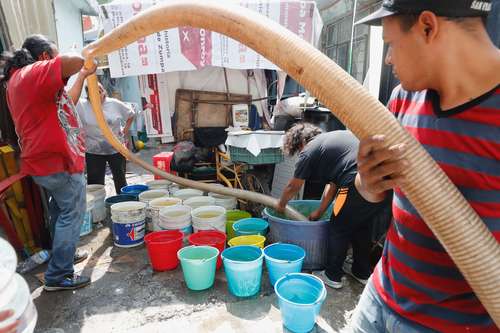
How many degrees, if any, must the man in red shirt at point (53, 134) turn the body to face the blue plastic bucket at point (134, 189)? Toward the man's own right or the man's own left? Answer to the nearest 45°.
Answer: approximately 45° to the man's own left

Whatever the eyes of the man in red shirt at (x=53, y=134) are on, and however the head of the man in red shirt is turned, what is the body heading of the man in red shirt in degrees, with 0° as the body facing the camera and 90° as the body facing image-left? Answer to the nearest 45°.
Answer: approximately 270°

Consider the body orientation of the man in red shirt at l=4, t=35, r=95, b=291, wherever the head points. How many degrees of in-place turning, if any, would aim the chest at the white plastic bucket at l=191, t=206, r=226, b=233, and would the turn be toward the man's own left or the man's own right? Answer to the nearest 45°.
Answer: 0° — they already face it

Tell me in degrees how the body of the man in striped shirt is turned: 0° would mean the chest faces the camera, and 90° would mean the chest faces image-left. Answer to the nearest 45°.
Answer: approximately 45°

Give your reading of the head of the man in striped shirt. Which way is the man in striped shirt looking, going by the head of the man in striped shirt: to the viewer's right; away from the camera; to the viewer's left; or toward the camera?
to the viewer's left

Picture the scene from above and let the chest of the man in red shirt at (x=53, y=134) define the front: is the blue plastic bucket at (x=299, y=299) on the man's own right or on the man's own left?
on the man's own right

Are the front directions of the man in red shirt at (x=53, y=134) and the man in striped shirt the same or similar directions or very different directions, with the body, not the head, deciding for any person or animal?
very different directions

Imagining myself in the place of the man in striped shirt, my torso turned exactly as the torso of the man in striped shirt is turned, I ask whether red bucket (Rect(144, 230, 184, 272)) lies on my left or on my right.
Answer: on my right

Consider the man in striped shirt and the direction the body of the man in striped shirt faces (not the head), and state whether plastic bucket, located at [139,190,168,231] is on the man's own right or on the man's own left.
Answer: on the man's own right

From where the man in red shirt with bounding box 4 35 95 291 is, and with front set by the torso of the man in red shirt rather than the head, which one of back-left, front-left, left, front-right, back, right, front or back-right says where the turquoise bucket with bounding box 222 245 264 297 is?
front-right

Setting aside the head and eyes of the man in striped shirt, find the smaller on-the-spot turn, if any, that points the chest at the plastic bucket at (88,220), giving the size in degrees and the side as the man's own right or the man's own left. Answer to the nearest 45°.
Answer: approximately 45° to the man's own right
